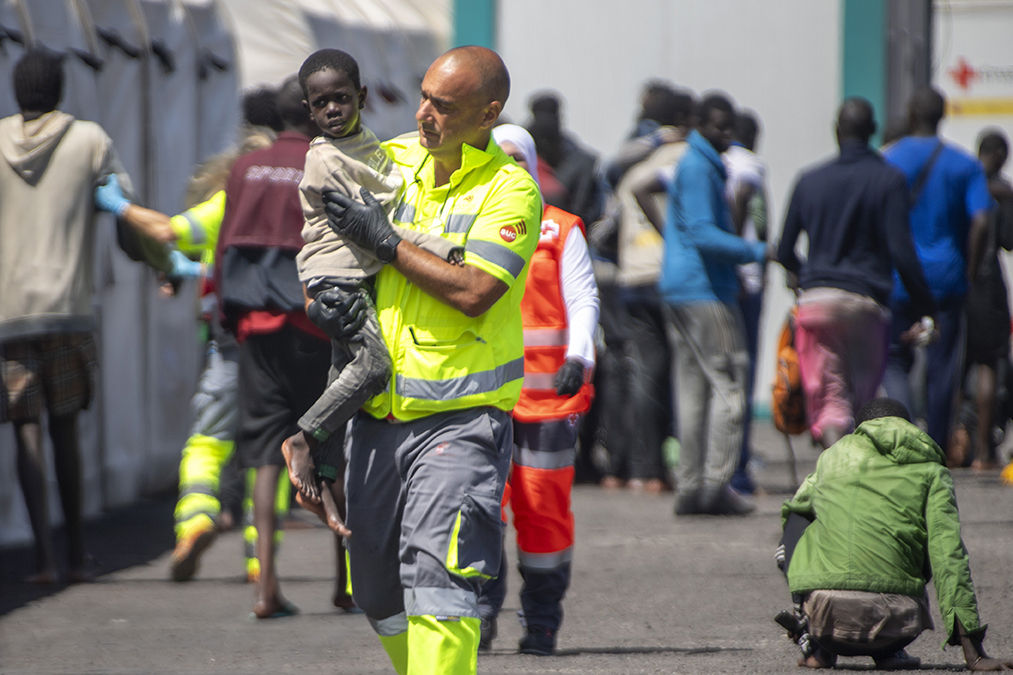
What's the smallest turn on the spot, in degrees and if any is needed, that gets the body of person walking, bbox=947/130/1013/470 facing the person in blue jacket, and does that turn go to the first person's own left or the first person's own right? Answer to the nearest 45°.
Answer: approximately 135° to the first person's own left

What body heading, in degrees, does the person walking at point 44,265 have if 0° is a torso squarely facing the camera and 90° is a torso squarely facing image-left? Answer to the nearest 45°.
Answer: approximately 180°

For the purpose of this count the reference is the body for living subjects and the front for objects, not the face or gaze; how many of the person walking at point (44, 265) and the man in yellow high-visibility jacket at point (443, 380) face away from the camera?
1

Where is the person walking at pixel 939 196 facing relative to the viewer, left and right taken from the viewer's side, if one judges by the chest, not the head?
facing away from the viewer

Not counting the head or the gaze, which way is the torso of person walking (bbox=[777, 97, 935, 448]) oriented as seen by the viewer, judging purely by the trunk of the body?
away from the camera

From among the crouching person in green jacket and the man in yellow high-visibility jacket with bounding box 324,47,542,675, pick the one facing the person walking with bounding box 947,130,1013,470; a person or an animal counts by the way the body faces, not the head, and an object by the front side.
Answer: the crouching person in green jacket

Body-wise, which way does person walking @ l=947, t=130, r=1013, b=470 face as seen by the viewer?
away from the camera
